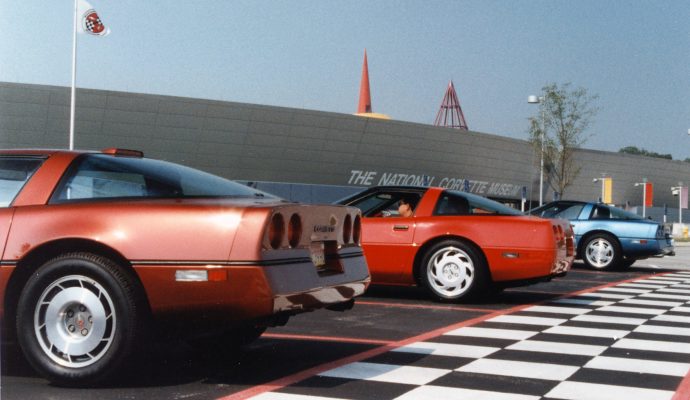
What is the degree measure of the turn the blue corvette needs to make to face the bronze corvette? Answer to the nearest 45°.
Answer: approximately 90° to its left

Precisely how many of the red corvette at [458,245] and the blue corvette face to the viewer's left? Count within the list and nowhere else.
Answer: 2

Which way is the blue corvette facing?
to the viewer's left

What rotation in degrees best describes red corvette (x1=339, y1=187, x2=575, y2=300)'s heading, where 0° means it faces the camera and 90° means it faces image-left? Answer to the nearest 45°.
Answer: approximately 90°

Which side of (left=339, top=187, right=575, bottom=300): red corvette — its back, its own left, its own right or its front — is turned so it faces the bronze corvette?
left

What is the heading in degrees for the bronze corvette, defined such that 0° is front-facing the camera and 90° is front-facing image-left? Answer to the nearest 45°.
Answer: approximately 135°

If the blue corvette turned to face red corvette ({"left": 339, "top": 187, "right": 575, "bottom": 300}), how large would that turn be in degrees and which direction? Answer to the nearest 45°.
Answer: approximately 90° to its left
